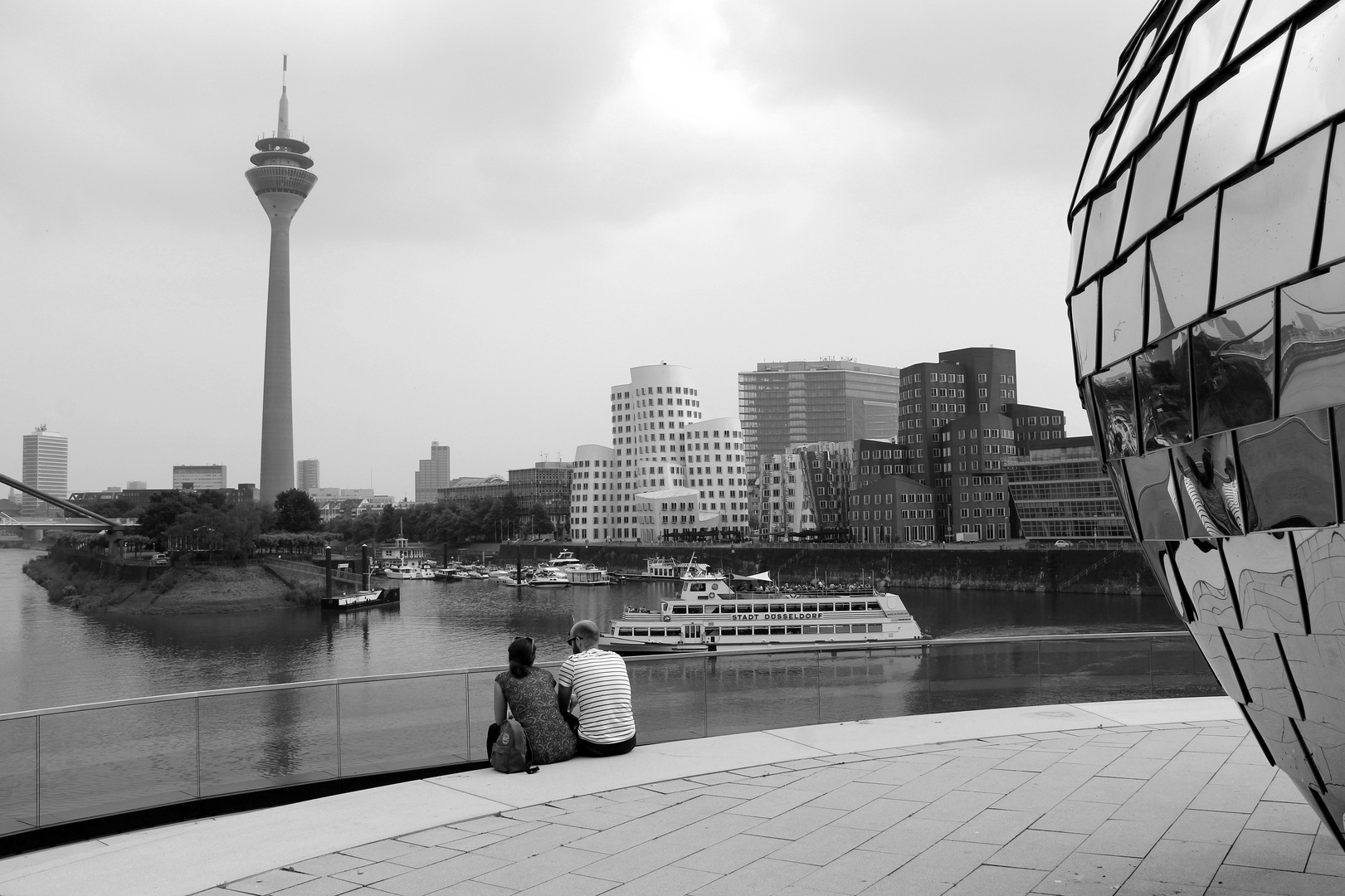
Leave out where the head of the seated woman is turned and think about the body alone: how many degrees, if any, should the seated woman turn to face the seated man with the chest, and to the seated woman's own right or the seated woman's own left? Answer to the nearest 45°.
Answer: approximately 45° to the seated woman's own right

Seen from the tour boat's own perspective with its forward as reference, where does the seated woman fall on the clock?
The seated woman is roughly at 9 o'clock from the tour boat.

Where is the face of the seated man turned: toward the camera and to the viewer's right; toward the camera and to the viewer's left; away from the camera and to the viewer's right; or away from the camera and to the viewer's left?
away from the camera and to the viewer's left

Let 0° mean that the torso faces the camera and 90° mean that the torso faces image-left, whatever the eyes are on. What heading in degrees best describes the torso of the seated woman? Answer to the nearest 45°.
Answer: approximately 180°

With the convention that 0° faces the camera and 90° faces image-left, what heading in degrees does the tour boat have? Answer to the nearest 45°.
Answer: approximately 90°

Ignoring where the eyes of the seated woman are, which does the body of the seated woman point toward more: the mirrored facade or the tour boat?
the tour boat

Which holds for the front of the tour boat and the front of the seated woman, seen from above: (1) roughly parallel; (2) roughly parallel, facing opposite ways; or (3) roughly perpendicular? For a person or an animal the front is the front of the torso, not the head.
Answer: roughly perpendicular

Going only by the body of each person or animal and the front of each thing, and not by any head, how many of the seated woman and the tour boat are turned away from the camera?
1

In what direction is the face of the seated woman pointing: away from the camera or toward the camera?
away from the camera

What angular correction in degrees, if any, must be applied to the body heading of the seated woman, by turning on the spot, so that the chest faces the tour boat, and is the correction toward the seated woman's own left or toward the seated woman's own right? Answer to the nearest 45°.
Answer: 0° — they already face it

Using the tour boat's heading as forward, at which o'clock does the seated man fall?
The seated man is roughly at 9 o'clock from the tour boat.

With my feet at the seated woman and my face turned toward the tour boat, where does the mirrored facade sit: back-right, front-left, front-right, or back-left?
back-right

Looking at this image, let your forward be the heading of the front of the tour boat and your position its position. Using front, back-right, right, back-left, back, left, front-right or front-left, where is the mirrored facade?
left

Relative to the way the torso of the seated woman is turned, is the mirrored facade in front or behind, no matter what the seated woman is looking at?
behind
